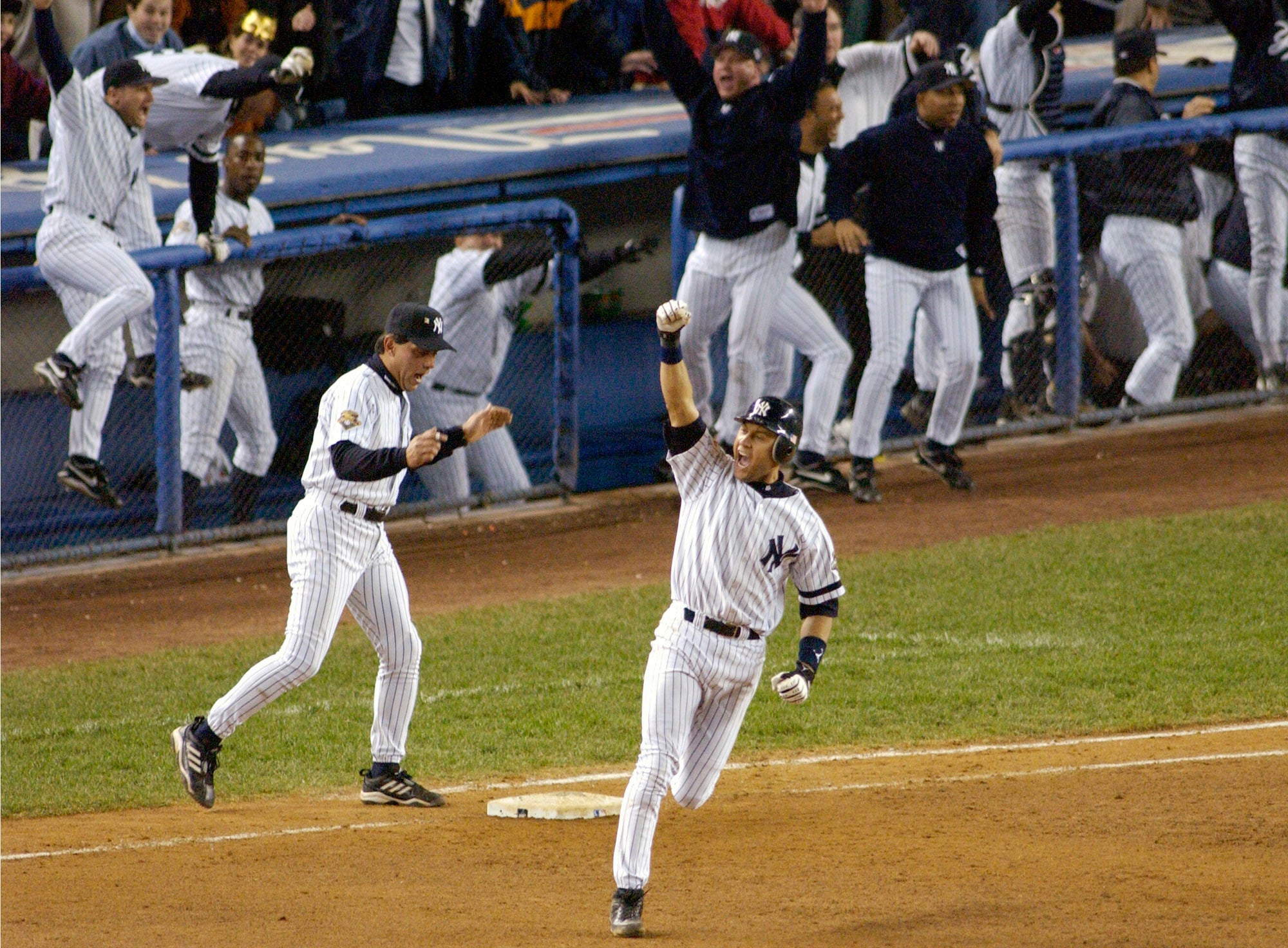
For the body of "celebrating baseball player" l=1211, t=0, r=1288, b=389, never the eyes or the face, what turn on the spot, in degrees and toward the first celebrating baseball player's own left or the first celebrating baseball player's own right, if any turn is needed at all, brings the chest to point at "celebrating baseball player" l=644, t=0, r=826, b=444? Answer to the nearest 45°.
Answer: approximately 45° to the first celebrating baseball player's own right

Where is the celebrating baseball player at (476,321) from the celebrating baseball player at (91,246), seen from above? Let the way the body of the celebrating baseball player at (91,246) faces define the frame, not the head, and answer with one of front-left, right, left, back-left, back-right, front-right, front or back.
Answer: front-left

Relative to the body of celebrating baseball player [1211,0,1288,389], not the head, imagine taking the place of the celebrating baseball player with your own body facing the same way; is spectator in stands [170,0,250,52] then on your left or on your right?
on your right

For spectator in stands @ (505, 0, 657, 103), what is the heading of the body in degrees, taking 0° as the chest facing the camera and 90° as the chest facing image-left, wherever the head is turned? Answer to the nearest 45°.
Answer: approximately 315°

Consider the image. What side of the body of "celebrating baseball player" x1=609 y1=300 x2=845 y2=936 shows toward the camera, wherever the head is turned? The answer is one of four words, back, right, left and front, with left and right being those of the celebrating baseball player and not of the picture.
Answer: front

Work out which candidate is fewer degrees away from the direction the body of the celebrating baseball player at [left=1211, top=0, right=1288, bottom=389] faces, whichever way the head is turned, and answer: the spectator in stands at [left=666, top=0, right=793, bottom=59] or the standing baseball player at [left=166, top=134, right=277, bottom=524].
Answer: the standing baseball player

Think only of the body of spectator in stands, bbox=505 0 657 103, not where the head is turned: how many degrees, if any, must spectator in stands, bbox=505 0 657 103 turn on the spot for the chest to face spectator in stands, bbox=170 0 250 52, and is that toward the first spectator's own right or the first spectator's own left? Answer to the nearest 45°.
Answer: approximately 90° to the first spectator's own right

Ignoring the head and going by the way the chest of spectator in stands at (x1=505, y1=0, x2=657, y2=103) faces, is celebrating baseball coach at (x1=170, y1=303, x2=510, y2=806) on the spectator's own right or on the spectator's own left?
on the spectator's own right

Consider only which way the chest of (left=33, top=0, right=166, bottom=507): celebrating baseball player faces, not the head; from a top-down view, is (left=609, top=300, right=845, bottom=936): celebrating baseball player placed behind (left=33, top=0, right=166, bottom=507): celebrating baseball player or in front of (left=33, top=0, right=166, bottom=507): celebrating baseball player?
in front

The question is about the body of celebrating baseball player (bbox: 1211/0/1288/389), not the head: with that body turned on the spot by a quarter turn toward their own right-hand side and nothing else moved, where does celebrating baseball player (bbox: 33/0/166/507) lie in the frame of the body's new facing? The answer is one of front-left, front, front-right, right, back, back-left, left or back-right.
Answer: front-left

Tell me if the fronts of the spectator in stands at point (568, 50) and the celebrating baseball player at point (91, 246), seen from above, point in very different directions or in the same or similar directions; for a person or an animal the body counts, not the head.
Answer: same or similar directions

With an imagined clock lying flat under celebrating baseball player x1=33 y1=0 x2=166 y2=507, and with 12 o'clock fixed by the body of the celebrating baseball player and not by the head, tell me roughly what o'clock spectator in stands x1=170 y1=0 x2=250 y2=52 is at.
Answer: The spectator in stands is roughly at 8 o'clock from the celebrating baseball player.

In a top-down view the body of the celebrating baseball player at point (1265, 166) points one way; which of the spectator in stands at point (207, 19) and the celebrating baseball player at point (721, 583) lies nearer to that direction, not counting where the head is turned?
the celebrating baseball player

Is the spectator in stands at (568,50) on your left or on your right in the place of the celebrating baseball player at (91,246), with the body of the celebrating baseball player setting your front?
on your left

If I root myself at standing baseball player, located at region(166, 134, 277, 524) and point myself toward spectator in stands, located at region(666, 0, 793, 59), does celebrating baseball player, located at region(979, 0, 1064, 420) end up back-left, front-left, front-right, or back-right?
front-right

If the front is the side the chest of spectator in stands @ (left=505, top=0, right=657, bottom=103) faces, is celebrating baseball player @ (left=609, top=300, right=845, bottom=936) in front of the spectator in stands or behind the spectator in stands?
in front

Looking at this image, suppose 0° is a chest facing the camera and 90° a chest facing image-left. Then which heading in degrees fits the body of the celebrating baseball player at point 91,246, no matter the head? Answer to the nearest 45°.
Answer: approximately 315°
